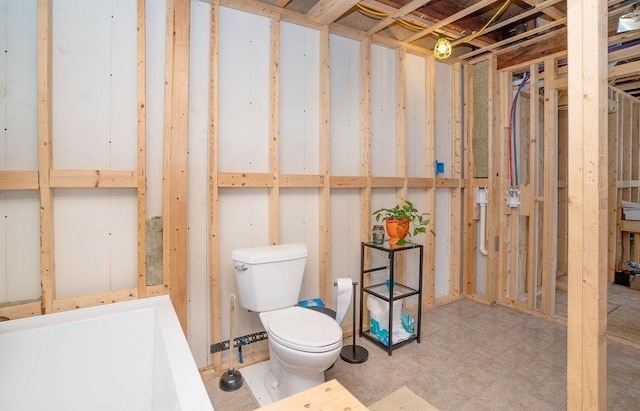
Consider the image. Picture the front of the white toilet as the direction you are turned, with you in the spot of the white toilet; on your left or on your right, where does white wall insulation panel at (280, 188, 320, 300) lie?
on your left

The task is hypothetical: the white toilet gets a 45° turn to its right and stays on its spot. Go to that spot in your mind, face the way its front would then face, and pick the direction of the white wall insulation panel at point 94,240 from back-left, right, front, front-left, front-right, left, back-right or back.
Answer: right

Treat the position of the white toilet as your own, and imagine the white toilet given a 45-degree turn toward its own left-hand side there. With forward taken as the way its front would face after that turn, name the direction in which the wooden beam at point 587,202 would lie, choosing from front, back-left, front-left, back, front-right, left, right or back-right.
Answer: front-right

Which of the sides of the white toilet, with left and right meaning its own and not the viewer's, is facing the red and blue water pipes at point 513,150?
left

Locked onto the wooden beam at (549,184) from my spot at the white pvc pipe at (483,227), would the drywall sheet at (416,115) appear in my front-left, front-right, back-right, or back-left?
back-right
